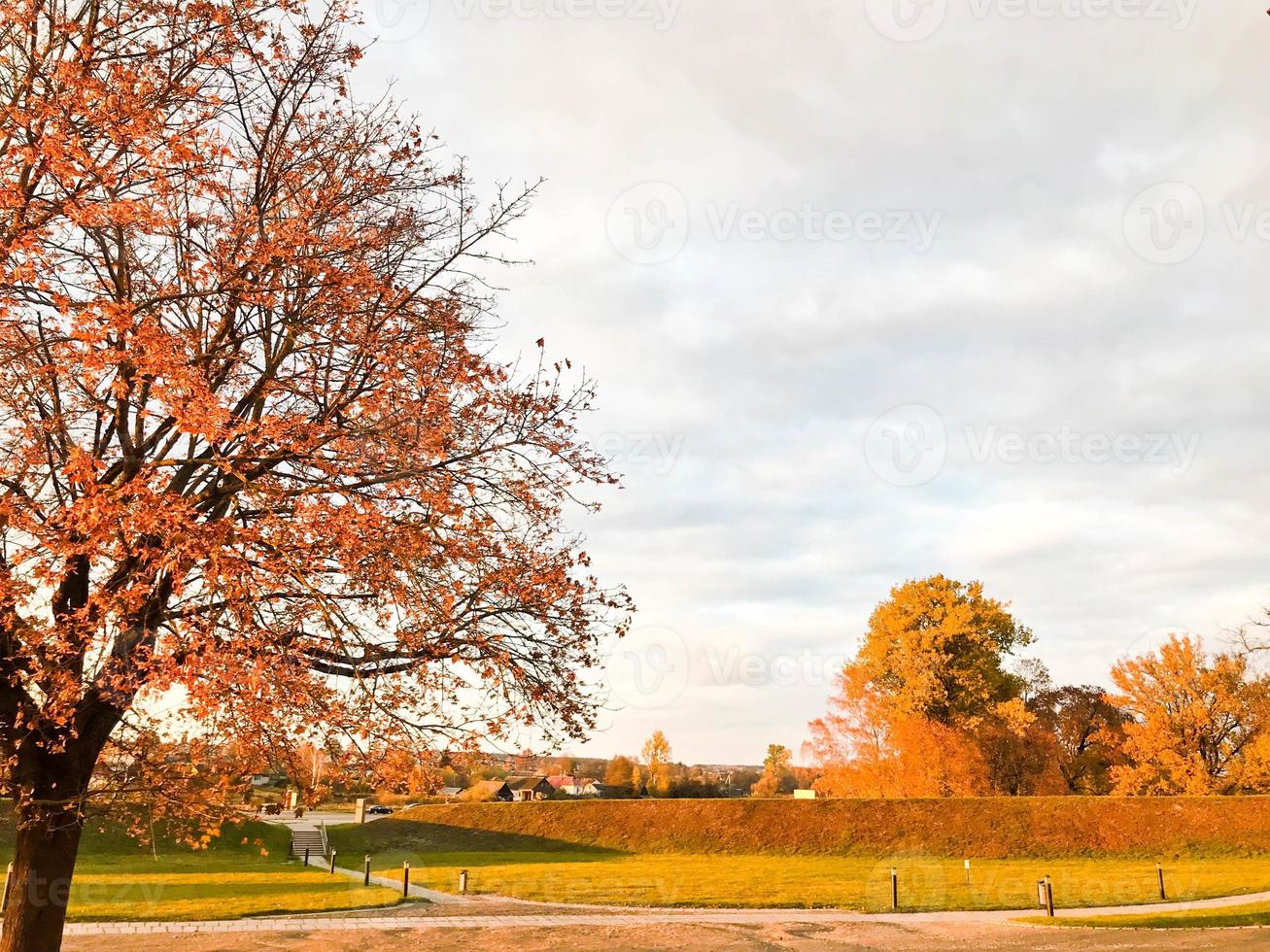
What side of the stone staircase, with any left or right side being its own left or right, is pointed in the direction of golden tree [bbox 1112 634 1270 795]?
left

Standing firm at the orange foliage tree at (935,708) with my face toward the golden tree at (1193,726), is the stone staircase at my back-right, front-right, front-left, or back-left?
back-right

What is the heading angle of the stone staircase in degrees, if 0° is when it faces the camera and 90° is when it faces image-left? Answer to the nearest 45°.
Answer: approximately 0°

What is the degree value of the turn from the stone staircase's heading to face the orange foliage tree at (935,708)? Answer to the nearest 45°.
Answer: approximately 90° to its left

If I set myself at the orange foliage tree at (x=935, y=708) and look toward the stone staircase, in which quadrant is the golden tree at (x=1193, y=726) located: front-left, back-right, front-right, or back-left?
back-left
